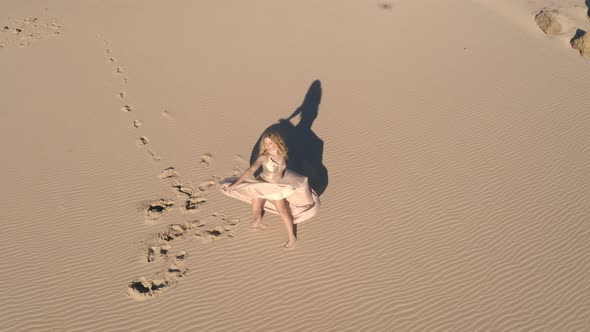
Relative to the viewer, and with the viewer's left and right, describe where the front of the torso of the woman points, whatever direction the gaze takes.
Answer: facing the viewer and to the left of the viewer
